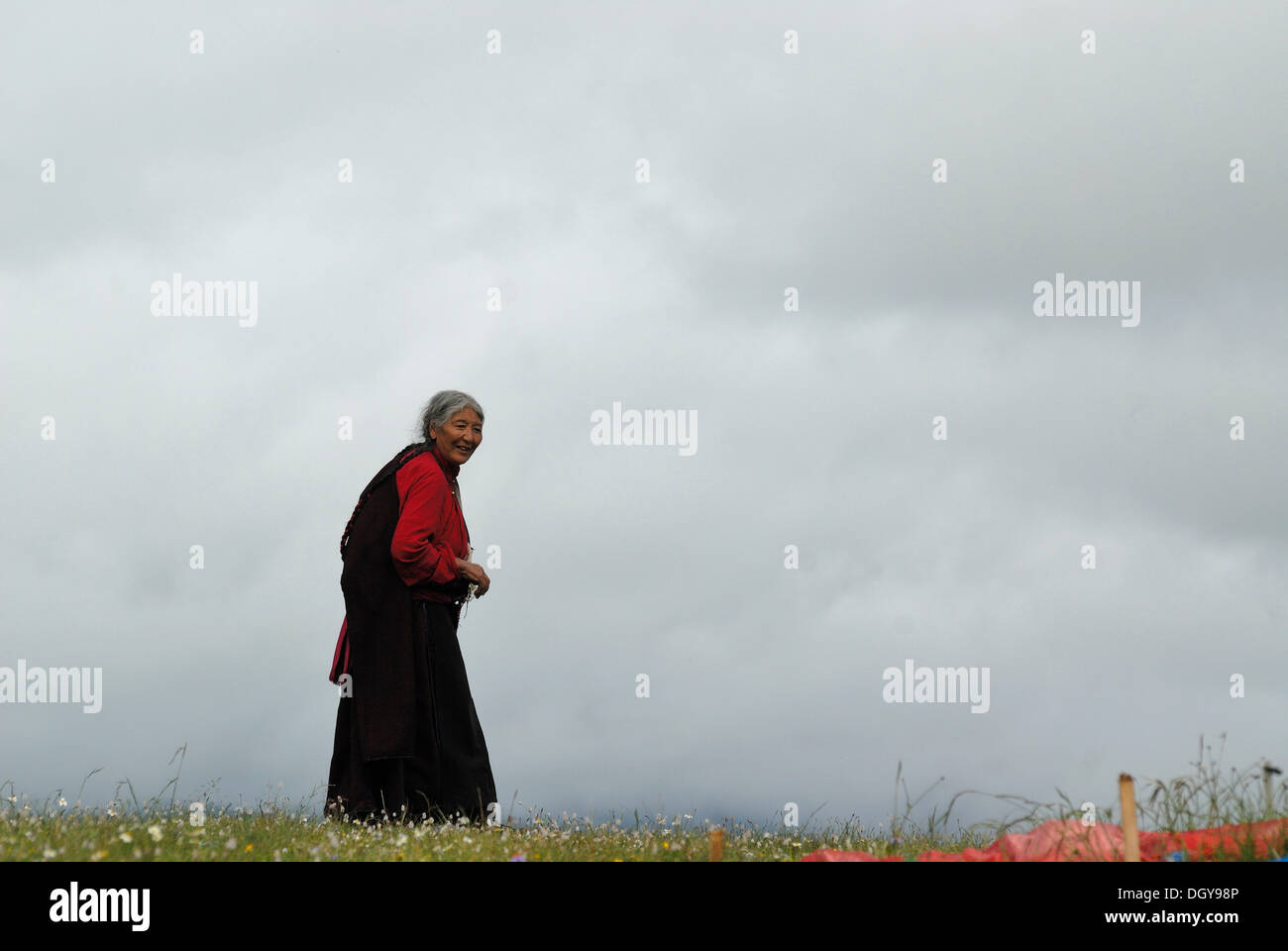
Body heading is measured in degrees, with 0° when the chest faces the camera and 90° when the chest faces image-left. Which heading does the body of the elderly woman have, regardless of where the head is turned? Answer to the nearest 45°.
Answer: approximately 270°
